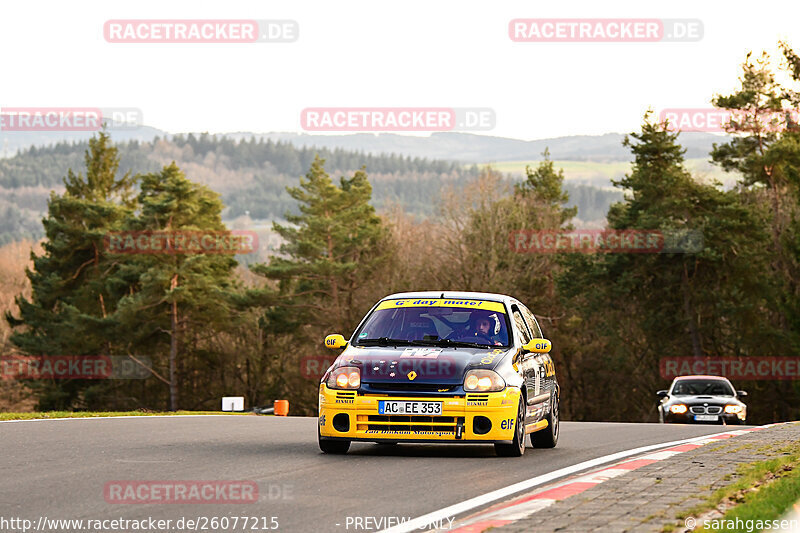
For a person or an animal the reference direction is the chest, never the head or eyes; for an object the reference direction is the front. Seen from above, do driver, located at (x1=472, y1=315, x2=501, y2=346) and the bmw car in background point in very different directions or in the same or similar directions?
same or similar directions

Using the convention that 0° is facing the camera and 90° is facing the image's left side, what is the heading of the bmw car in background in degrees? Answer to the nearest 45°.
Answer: approximately 0°

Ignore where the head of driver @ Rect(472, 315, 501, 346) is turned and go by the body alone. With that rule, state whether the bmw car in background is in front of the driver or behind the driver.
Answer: behind

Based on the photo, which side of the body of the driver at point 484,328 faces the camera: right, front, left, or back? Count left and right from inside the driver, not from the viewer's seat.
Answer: front

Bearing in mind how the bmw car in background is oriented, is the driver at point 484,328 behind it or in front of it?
in front

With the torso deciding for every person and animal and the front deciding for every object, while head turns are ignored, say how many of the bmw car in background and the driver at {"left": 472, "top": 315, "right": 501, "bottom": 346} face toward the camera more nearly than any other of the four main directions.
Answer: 2

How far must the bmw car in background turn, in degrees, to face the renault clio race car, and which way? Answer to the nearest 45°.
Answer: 0° — it already faces it
